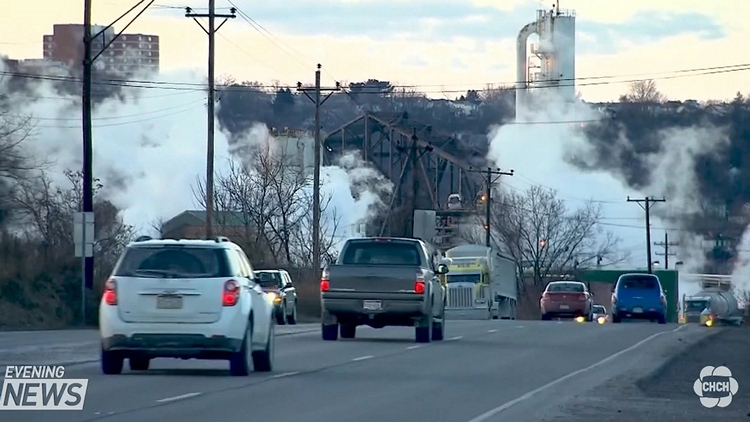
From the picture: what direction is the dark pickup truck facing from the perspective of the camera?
away from the camera

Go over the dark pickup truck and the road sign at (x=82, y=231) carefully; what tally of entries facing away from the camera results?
2

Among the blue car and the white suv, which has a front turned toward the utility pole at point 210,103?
the white suv

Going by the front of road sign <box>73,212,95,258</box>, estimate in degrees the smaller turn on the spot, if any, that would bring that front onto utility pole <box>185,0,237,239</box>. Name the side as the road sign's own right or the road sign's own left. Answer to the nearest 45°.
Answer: approximately 45° to the road sign's own right

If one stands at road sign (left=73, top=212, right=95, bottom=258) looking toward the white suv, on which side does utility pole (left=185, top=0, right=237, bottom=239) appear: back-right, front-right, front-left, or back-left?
back-left

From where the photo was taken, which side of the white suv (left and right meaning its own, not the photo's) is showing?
back

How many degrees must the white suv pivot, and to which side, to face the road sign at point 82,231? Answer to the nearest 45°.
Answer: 0° — it already faces it

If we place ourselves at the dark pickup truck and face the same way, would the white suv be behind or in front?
behind

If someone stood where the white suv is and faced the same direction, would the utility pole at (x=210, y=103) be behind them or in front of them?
in front

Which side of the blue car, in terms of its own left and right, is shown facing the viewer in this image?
back

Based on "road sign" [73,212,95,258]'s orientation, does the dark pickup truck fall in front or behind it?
behind

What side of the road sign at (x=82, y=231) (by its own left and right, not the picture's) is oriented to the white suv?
back

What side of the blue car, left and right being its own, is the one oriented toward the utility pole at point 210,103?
left
